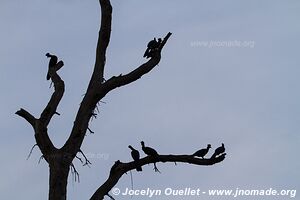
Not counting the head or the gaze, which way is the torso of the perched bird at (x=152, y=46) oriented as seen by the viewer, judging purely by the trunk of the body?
to the viewer's right

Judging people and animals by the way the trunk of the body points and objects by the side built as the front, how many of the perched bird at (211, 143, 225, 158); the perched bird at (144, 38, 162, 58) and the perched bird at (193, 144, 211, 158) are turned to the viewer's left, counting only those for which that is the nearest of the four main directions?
0

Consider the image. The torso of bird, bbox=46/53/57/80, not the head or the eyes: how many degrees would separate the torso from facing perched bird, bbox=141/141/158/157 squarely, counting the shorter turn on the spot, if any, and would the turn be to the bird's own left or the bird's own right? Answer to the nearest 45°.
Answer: approximately 135° to the bird's own left

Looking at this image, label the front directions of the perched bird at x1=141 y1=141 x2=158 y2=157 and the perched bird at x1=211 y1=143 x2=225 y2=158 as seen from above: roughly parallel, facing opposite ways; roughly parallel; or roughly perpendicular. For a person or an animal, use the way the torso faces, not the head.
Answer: roughly parallel, facing opposite ways

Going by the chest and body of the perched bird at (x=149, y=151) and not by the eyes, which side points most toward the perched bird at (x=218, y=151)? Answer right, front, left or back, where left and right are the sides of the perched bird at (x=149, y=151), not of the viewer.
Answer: back

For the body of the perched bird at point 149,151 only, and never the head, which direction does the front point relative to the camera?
to the viewer's left

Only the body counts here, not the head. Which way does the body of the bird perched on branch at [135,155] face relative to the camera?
to the viewer's left

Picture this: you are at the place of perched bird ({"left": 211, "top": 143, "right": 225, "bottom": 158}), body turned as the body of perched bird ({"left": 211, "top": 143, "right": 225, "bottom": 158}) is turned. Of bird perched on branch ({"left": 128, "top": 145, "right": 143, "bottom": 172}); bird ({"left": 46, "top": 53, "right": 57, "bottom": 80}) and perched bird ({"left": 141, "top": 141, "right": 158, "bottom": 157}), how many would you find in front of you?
0

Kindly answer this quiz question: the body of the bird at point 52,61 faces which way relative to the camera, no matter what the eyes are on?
to the viewer's left

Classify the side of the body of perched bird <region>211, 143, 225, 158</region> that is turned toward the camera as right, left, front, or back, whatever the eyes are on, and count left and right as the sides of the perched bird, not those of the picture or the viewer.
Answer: right

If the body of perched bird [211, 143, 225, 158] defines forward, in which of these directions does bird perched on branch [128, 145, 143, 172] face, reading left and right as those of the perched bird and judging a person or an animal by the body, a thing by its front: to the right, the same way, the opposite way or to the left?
the opposite way

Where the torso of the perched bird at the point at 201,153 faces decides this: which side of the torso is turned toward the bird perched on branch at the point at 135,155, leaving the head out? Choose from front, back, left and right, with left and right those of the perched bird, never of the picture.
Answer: back

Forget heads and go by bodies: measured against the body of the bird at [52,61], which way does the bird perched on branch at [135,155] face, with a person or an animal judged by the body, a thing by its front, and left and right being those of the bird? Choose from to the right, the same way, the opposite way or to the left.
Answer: the same way
